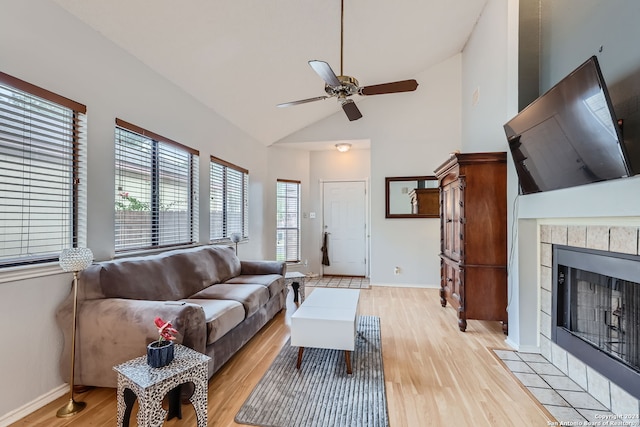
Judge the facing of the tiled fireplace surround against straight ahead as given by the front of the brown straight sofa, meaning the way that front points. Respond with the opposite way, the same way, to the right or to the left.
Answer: the opposite way

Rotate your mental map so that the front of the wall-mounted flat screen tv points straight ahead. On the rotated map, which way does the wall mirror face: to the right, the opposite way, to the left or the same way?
to the left

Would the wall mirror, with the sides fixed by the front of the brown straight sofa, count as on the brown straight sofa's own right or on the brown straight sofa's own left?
on the brown straight sofa's own left

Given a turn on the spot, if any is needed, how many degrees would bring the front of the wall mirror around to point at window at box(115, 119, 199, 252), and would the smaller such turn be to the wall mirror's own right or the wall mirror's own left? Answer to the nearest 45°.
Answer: approximately 45° to the wall mirror's own right

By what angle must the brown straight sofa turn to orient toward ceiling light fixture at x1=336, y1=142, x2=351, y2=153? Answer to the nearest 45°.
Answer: approximately 90° to its left

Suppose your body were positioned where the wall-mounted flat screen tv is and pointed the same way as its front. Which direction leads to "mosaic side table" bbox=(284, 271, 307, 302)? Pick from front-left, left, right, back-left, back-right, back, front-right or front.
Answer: front-right

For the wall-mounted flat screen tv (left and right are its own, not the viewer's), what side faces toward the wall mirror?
right
